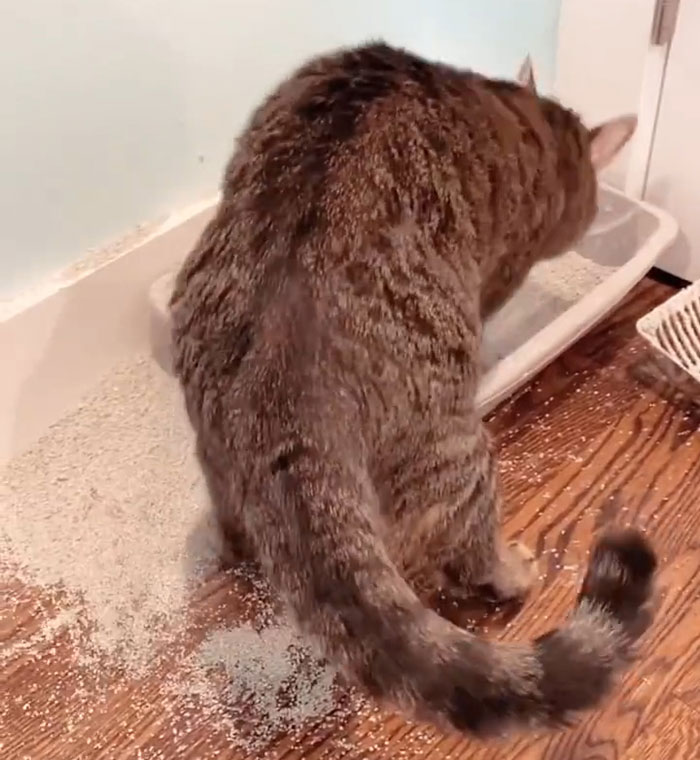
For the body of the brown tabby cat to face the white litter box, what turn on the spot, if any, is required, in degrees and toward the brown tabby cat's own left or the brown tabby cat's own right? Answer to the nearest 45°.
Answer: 0° — it already faces it

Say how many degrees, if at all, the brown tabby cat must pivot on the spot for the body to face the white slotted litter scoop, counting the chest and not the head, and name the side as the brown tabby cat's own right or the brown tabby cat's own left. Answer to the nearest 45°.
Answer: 0° — it already faces it

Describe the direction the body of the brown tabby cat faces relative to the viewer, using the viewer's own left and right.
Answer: facing away from the viewer and to the right of the viewer
